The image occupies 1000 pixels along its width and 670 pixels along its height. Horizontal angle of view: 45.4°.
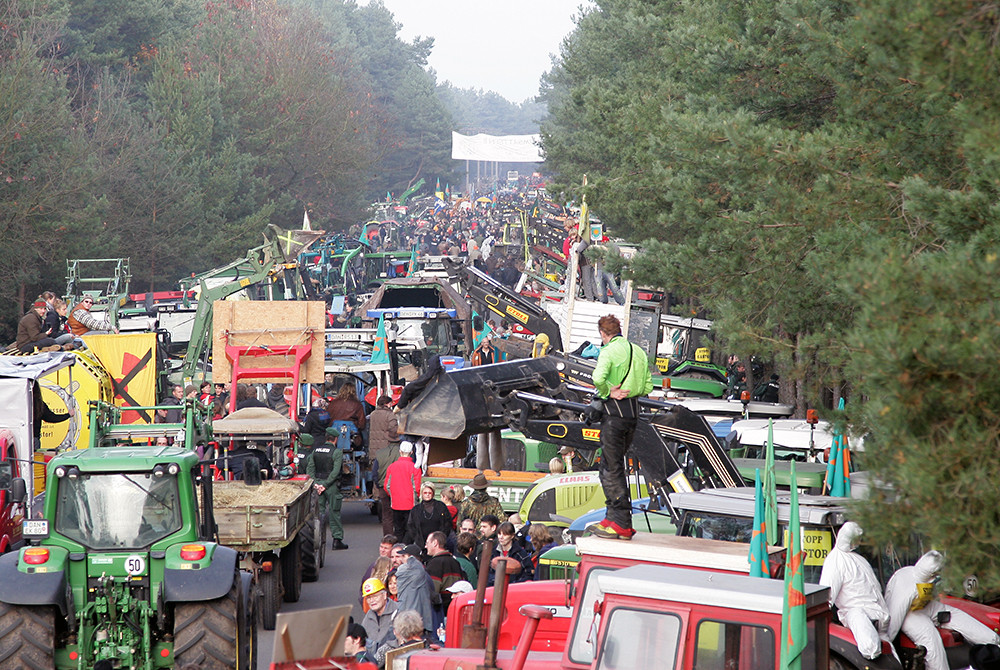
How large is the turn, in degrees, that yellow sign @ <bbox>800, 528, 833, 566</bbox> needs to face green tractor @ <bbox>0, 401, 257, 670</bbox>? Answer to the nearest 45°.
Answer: approximately 90° to its right

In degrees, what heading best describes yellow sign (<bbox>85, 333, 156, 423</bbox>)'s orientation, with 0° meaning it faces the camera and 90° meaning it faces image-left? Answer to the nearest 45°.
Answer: approximately 0°

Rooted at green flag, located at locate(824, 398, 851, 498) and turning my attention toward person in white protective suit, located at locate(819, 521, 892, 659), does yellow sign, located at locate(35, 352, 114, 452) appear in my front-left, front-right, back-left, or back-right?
back-right

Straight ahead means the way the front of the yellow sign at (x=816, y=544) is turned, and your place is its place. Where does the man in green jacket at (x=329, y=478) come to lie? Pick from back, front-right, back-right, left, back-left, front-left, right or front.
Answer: back-right

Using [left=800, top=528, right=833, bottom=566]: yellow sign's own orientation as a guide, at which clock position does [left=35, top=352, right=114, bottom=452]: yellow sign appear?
[left=35, top=352, right=114, bottom=452]: yellow sign is roughly at 4 o'clock from [left=800, top=528, right=833, bottom=566]: yellow sign.
